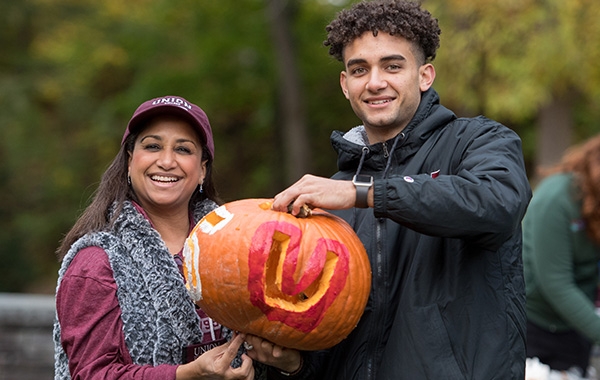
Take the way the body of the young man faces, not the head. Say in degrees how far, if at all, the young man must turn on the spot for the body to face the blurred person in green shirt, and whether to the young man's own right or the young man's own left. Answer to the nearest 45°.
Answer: approximately 180°

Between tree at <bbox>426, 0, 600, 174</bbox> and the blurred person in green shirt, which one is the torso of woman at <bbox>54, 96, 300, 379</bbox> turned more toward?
the blurred person in green shirt

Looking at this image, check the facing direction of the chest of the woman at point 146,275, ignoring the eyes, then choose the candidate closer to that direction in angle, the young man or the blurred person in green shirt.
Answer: the young man

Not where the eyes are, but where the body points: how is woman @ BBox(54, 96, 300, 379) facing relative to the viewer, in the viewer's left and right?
facing the viewer and to the right of the viewer

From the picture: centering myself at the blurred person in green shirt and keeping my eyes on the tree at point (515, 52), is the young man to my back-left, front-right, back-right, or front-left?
back-left

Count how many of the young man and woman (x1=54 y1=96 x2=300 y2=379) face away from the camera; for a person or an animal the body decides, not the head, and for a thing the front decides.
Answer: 0

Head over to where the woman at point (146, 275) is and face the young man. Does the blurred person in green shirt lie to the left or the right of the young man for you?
left

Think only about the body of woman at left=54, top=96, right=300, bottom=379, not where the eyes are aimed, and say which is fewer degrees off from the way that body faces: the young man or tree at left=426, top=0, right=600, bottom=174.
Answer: the young man

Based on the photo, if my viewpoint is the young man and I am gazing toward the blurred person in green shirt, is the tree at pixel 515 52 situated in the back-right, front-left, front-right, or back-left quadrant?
front-left

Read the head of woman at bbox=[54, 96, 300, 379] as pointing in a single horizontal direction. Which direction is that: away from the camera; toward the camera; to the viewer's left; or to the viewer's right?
toward the camera

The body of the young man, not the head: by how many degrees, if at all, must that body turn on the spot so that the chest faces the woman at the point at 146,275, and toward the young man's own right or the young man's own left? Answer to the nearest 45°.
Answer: approximately 45° to the young man's own right

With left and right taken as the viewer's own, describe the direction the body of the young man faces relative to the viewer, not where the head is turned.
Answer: facing the viewer and to the left of the viewer

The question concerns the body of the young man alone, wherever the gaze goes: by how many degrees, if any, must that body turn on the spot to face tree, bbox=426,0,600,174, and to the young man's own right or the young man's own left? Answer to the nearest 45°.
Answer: approximately 135° to the young man's own right

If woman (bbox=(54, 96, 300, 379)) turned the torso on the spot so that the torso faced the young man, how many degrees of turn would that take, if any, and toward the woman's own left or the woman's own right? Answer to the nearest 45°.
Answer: approximately 45° to the woman's own left

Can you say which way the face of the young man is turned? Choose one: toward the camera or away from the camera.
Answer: toward the camera
